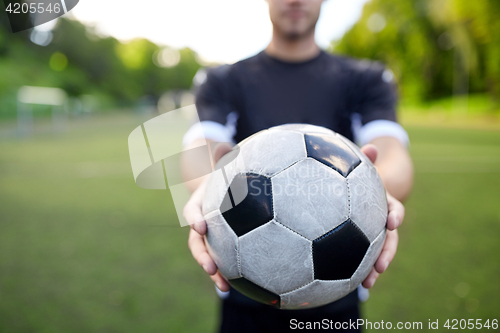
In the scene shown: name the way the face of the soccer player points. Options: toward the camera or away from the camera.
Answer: toward the camera

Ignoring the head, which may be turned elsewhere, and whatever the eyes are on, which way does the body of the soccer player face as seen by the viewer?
toward the camera
